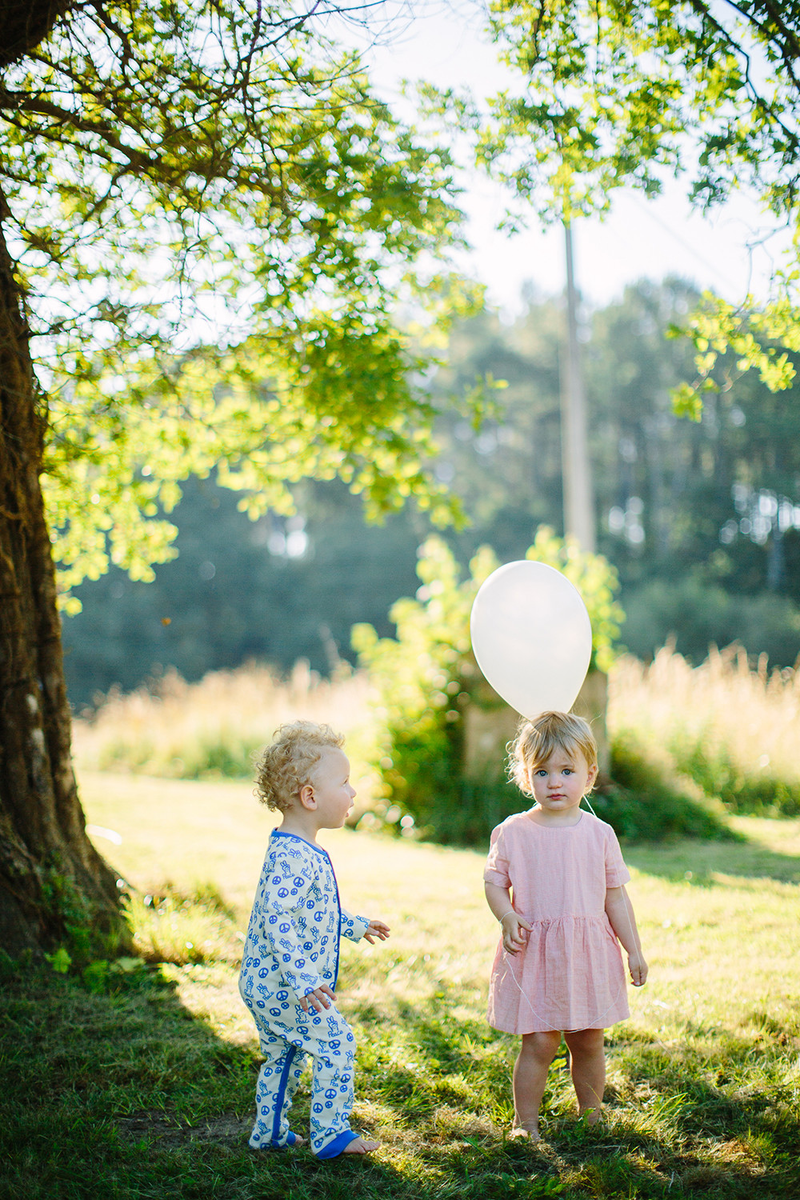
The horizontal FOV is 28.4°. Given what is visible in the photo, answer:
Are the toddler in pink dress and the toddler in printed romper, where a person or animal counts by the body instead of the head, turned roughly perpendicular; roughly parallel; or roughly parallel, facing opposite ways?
roughly perpendicular

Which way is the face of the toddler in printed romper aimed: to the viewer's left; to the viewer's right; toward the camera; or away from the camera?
to the viewer's right

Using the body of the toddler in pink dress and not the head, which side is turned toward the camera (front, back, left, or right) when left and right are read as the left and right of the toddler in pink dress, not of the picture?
front

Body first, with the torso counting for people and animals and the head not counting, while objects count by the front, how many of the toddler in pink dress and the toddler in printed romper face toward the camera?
1

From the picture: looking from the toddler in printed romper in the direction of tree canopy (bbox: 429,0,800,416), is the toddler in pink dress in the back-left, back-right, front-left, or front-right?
front-right

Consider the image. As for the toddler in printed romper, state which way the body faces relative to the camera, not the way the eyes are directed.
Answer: to the viewer's right

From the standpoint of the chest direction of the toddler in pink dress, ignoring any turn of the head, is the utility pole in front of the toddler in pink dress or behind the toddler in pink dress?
behind
